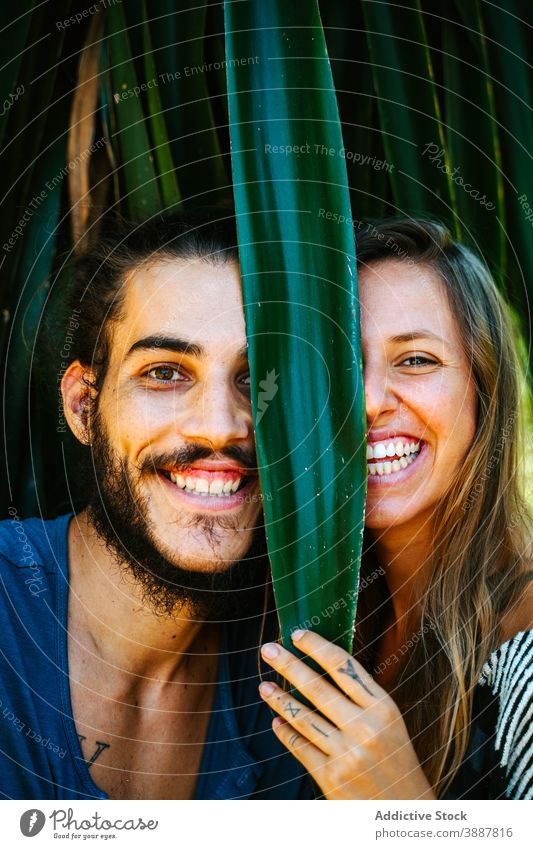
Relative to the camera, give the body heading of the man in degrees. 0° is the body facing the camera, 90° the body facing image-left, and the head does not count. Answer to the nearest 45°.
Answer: approximately 0°
